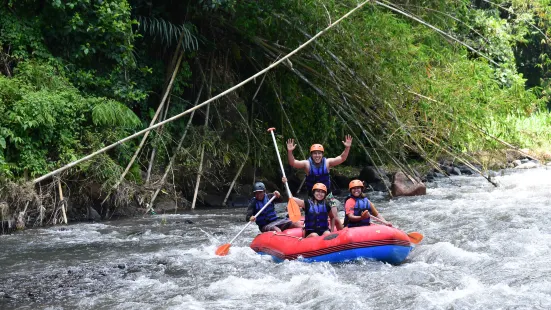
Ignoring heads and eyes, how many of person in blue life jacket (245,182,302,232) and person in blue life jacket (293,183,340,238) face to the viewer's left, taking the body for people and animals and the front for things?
0

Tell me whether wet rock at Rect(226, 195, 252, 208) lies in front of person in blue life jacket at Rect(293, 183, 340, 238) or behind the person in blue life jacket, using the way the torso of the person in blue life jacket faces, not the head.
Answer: behind

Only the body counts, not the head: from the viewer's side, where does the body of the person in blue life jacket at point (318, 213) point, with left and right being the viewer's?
facing the viewer

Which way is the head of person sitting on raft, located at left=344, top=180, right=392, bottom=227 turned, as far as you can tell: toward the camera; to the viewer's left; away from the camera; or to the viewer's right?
toward the camera

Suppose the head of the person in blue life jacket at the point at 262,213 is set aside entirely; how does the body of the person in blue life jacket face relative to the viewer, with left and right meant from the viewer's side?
facing the viewer and to the right of the viewer

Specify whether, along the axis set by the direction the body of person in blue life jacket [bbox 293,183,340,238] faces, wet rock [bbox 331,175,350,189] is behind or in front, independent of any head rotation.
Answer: behind

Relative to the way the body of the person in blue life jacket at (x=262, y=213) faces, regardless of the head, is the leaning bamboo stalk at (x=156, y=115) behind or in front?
behind

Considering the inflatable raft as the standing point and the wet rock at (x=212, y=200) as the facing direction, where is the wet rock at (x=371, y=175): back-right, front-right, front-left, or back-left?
front-right

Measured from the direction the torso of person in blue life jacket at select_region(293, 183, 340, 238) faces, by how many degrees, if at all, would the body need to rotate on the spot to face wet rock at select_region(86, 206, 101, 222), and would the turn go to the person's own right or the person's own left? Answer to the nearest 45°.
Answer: approximately 135° to the person's own right

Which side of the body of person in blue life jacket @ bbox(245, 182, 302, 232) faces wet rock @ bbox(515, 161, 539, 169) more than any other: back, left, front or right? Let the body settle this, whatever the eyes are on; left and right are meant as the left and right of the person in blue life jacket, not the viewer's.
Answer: left
